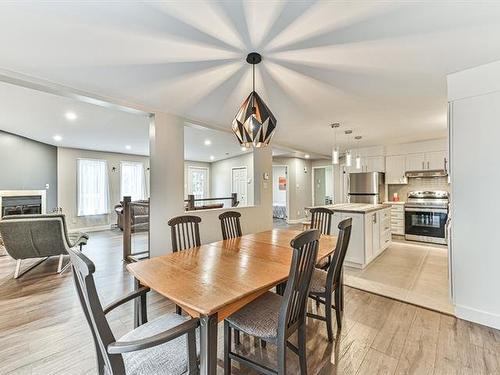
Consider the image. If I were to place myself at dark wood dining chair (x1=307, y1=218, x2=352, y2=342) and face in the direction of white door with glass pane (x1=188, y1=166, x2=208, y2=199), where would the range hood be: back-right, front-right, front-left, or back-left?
front-right

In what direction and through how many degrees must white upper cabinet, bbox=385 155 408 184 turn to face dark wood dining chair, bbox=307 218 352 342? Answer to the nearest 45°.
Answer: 0° — it already faces it

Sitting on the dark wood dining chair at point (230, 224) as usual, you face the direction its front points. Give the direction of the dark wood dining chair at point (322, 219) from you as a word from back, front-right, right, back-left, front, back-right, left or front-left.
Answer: front-left

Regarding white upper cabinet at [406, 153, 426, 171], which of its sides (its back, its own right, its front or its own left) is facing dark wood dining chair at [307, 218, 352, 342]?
front

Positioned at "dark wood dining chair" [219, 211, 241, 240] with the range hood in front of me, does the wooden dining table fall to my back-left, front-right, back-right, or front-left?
back-right

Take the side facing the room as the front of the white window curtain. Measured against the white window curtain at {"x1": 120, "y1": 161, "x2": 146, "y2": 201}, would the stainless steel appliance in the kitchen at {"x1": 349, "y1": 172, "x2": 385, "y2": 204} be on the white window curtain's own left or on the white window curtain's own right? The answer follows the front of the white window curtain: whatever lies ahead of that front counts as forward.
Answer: on the white window curtain's own left

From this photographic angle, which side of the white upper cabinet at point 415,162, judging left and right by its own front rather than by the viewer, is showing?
front

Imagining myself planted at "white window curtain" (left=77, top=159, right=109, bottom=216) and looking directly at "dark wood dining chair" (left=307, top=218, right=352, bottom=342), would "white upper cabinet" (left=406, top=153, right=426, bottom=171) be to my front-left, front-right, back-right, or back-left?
front-left

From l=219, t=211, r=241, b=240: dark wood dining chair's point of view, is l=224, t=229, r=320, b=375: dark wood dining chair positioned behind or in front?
in front

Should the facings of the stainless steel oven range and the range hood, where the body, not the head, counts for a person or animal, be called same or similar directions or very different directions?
same or similar directions

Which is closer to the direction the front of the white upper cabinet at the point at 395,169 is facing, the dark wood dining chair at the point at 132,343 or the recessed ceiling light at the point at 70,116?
the dark wood dining chair

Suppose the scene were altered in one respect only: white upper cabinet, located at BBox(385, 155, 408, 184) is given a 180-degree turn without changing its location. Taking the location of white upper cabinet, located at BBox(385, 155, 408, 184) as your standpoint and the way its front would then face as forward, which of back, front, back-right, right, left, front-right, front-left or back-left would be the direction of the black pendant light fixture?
back

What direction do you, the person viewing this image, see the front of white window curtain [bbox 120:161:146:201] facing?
facing the viewer

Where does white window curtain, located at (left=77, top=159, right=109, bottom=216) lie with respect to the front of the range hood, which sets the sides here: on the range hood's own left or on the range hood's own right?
on the range hood's own right

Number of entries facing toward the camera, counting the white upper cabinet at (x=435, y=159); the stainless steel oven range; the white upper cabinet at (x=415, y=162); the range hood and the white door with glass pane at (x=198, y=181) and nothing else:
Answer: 5

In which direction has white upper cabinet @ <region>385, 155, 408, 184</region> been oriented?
toward the camera
